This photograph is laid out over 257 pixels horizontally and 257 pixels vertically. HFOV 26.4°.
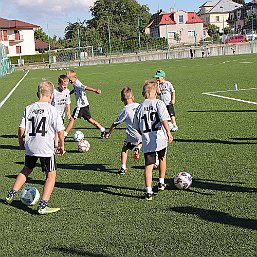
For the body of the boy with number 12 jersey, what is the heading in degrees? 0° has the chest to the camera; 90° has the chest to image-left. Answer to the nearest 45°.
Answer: approximately 180°

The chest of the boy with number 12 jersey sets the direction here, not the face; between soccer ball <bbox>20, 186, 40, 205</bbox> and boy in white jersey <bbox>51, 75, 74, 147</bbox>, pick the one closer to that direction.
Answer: the boy in white jersey

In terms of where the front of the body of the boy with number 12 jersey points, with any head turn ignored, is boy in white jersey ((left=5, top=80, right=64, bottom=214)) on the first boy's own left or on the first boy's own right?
on the first boy's own left

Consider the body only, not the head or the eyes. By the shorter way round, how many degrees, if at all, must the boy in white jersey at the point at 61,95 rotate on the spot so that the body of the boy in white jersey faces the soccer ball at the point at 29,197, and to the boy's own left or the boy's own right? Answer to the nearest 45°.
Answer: approximately 45° to the boy's own right

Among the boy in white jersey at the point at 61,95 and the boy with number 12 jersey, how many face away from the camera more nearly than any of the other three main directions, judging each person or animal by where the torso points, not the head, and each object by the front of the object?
1

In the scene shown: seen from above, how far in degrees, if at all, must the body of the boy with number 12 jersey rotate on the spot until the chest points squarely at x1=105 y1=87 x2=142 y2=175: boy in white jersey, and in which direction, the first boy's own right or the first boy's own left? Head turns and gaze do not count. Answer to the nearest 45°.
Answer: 0° — they already face them

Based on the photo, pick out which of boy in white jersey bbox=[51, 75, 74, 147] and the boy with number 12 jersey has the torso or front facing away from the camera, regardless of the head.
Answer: the boy with number 12 jersey

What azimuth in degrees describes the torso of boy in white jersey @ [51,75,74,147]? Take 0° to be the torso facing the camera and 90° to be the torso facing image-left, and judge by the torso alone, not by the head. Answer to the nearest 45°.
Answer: approximately 315°
